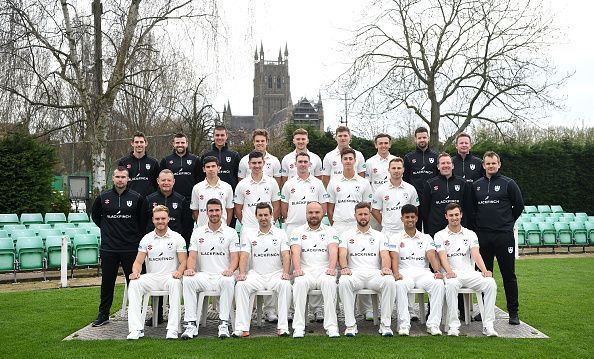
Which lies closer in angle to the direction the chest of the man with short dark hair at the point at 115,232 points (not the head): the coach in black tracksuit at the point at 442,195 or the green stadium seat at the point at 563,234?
the coach in black tracksuit

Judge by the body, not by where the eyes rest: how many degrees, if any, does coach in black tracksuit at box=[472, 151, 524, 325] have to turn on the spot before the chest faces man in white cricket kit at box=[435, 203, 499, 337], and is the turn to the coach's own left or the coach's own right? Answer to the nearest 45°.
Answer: approximately 45° to the coach's own right

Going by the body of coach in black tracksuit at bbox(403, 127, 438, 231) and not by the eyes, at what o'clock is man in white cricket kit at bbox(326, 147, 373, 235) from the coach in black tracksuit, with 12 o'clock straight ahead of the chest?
The man in white cricket kit is roughly at 2 o'clock from the coach in black tracksuit.

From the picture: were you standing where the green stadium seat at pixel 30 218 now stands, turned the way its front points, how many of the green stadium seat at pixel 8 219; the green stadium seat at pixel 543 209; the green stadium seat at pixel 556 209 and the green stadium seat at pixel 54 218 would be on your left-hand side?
3

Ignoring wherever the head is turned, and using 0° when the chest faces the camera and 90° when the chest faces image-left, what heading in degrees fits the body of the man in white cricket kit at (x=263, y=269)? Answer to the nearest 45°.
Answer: approximately 0°

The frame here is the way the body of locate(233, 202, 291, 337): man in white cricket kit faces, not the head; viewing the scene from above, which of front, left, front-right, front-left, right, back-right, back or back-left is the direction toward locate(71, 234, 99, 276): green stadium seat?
back-right

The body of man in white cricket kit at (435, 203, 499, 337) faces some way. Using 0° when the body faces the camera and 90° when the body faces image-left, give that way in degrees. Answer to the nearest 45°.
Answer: approximately 0°

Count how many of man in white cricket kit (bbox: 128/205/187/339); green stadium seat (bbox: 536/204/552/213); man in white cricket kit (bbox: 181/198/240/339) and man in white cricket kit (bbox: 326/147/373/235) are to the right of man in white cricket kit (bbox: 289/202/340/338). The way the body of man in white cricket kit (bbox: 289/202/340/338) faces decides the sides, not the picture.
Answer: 2

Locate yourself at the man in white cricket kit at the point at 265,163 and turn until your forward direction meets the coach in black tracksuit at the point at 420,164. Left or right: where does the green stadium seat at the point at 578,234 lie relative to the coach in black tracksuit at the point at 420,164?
left
